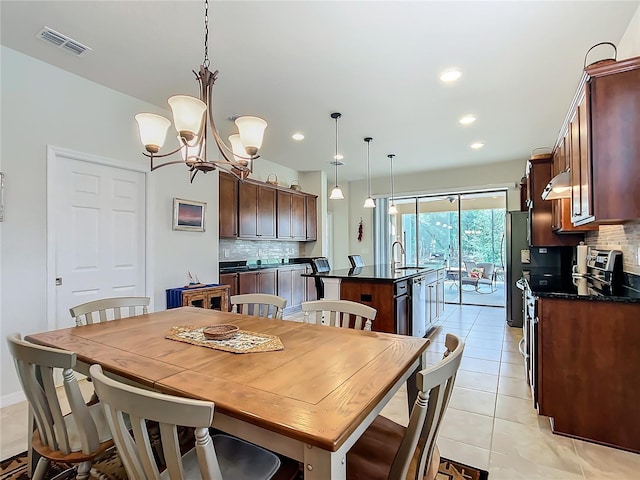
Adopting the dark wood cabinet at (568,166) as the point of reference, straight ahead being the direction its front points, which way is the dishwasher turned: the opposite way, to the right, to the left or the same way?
the opposite way

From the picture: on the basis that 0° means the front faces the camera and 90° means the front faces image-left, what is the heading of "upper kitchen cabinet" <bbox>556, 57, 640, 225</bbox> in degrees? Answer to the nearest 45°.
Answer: approximately 90°

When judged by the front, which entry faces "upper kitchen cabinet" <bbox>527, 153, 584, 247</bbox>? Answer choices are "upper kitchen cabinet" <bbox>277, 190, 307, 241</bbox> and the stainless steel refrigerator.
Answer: "upper kitchen cabinet" <bbox>277, 190, 307, 241</bbox>

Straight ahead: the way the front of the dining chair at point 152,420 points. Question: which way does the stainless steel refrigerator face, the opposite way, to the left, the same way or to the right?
to the left

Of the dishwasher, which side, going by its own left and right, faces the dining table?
right

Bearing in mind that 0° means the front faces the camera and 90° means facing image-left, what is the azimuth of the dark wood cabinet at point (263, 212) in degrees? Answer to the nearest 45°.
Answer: approximately 315°

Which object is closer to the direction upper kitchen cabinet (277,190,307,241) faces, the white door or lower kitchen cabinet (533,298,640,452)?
the lower kitchen cabinet

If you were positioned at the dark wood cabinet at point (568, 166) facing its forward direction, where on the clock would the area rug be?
The area rug is roughly at 10 o'clock from the dark wood cabinet.

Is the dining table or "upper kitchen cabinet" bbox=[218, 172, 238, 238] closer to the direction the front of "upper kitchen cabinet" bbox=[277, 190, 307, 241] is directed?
the dining table

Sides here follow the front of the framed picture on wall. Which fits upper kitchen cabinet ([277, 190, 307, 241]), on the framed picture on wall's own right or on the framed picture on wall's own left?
on the framed picture on wall's own left

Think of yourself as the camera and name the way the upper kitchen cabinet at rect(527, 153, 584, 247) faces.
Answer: facing to the left of the viewer

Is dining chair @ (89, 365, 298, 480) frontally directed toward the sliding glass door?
yes

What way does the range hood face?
to the viewer's left

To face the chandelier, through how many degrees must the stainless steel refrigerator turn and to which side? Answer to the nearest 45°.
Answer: approximately 90° to its left

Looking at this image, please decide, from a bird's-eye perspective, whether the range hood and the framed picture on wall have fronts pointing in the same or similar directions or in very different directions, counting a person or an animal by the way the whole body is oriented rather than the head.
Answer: very different directions

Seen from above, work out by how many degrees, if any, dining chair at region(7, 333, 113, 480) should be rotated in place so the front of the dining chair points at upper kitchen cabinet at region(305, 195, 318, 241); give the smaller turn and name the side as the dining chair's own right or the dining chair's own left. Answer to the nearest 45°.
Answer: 0° — it already faces it

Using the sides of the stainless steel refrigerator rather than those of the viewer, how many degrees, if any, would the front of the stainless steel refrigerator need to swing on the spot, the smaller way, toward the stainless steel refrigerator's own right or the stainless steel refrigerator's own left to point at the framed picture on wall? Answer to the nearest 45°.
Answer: approximately 45° to the stainless steel refrigerator's own left
